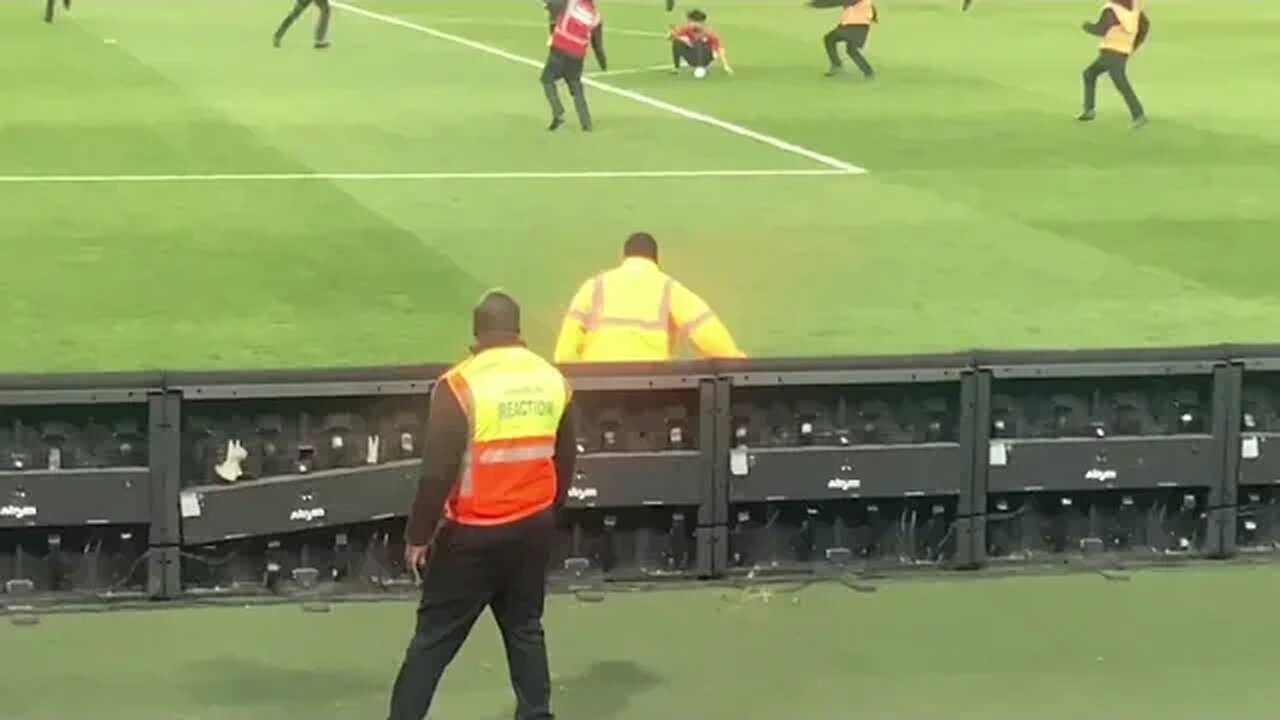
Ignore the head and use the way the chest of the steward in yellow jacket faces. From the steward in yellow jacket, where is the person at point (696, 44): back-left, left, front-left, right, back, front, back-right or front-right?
front

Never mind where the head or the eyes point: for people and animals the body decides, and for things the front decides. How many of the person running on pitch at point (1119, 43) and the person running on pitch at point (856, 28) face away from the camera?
0

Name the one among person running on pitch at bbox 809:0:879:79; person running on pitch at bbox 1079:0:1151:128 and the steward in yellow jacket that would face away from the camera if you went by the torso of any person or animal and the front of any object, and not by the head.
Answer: the steward in yellow jacket

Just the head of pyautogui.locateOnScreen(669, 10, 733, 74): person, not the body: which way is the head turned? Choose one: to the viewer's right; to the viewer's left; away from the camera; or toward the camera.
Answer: toward the camera

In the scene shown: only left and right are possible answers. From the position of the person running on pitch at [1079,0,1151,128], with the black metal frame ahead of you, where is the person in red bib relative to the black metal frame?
right

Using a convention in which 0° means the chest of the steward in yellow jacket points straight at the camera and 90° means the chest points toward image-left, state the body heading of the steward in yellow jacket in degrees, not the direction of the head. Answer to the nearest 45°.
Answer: approximately 180°

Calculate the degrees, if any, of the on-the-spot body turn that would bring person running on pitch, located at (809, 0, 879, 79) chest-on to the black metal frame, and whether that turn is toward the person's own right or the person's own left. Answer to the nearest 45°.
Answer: approximately 45° to the person's own left

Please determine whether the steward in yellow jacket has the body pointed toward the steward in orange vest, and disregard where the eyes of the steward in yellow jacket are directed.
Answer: no

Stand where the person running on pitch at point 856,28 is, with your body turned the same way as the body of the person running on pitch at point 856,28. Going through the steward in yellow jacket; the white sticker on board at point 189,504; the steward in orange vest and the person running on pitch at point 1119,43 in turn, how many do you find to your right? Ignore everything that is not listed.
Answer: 0

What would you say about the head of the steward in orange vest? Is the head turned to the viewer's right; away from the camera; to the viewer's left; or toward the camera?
away from the camera

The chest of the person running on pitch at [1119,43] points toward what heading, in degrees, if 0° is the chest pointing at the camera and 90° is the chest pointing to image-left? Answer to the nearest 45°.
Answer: approximately 45°

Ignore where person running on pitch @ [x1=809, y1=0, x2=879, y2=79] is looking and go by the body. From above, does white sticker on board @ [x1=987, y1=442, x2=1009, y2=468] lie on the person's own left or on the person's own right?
on the person's own left

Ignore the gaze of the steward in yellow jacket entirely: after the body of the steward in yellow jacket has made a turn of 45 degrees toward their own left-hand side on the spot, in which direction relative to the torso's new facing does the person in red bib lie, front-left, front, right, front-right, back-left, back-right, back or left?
front-right

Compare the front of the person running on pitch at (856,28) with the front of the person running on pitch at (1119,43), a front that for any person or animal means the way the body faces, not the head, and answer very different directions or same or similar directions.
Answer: same or similar directions

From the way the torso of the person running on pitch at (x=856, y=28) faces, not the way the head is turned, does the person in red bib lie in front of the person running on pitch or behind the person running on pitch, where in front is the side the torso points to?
in front
